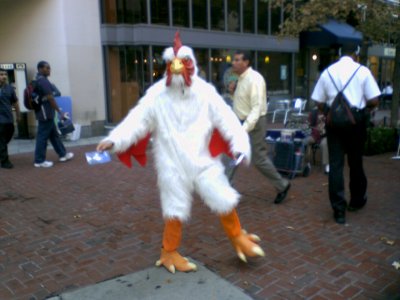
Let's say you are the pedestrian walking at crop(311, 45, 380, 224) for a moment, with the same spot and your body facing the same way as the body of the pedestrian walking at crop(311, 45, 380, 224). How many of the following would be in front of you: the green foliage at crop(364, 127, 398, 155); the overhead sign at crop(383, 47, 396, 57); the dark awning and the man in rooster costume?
3

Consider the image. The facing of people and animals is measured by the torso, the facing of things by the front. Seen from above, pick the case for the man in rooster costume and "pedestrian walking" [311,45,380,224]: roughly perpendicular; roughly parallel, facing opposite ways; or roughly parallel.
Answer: roughly parallel, facing opposite ways

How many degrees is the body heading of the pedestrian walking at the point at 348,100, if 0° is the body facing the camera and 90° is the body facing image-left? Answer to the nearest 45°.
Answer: approximately 180°

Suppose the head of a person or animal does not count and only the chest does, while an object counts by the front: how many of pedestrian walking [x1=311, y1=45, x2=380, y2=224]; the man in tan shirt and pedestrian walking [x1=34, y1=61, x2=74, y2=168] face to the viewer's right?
1

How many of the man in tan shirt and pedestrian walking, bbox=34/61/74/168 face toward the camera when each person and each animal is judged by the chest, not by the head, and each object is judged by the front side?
0

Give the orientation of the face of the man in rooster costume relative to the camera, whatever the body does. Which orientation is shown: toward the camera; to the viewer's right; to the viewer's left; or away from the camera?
toward the camera

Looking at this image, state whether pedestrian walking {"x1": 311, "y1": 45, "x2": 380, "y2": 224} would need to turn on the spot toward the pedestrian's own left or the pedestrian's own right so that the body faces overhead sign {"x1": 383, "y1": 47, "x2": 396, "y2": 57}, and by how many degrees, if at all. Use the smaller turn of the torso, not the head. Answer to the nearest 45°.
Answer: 0° — they already face it

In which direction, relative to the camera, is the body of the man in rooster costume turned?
toward the camera

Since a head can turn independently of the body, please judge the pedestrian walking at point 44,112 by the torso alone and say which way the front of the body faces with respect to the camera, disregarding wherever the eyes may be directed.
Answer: to the viewer's right

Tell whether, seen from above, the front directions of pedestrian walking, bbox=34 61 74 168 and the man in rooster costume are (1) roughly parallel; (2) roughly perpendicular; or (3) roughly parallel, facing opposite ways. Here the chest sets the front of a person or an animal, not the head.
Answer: roughly perpendicular

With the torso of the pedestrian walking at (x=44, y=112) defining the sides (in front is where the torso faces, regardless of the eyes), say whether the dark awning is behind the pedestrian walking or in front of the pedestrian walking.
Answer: in front
